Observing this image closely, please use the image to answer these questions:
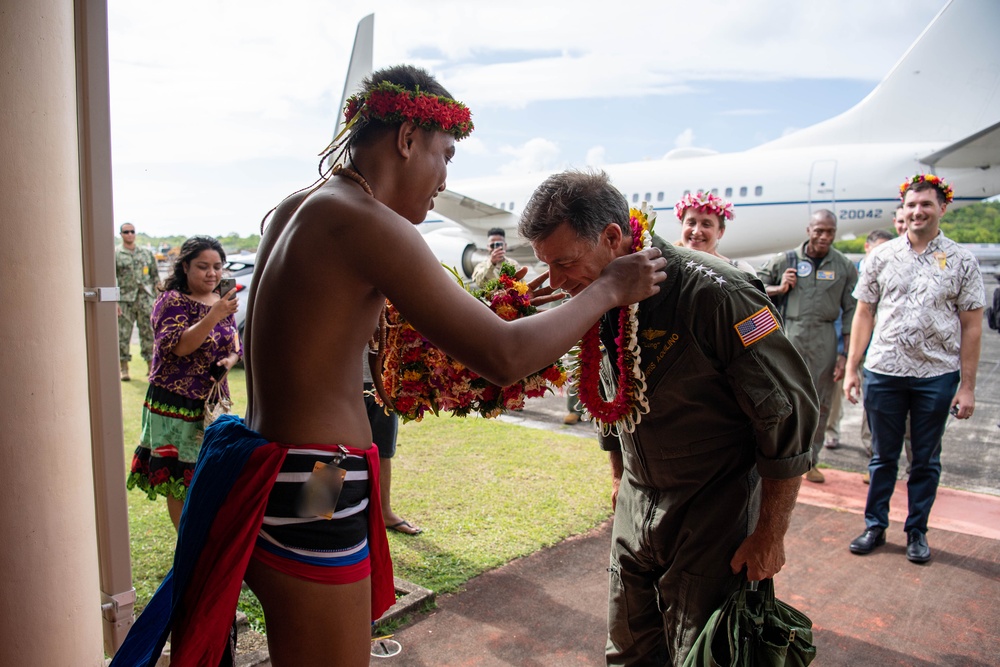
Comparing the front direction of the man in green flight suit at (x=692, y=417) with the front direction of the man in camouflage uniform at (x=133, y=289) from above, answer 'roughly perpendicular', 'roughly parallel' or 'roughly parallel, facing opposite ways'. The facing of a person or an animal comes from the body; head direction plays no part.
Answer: roughly perpendicular

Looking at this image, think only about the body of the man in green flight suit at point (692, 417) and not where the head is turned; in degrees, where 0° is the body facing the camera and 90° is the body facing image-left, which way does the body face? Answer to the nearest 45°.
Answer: approximately 45°

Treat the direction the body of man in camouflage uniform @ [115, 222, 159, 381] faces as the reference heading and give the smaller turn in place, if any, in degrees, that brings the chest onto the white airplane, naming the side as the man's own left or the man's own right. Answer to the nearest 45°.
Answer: approximately 90° to the man's own left

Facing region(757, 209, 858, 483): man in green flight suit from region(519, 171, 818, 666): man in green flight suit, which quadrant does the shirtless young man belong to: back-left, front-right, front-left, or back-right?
back-left

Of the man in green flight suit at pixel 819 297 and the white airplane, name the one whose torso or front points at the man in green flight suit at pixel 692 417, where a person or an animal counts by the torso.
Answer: the man in green flight suit at pixel 819 297

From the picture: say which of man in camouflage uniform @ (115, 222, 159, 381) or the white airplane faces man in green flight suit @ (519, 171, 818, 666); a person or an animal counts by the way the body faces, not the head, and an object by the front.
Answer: the man in camouflage uniform

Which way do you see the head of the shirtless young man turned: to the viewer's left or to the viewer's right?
to the viewer's right

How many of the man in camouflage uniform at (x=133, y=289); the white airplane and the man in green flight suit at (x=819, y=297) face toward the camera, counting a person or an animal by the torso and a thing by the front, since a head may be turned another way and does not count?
2
